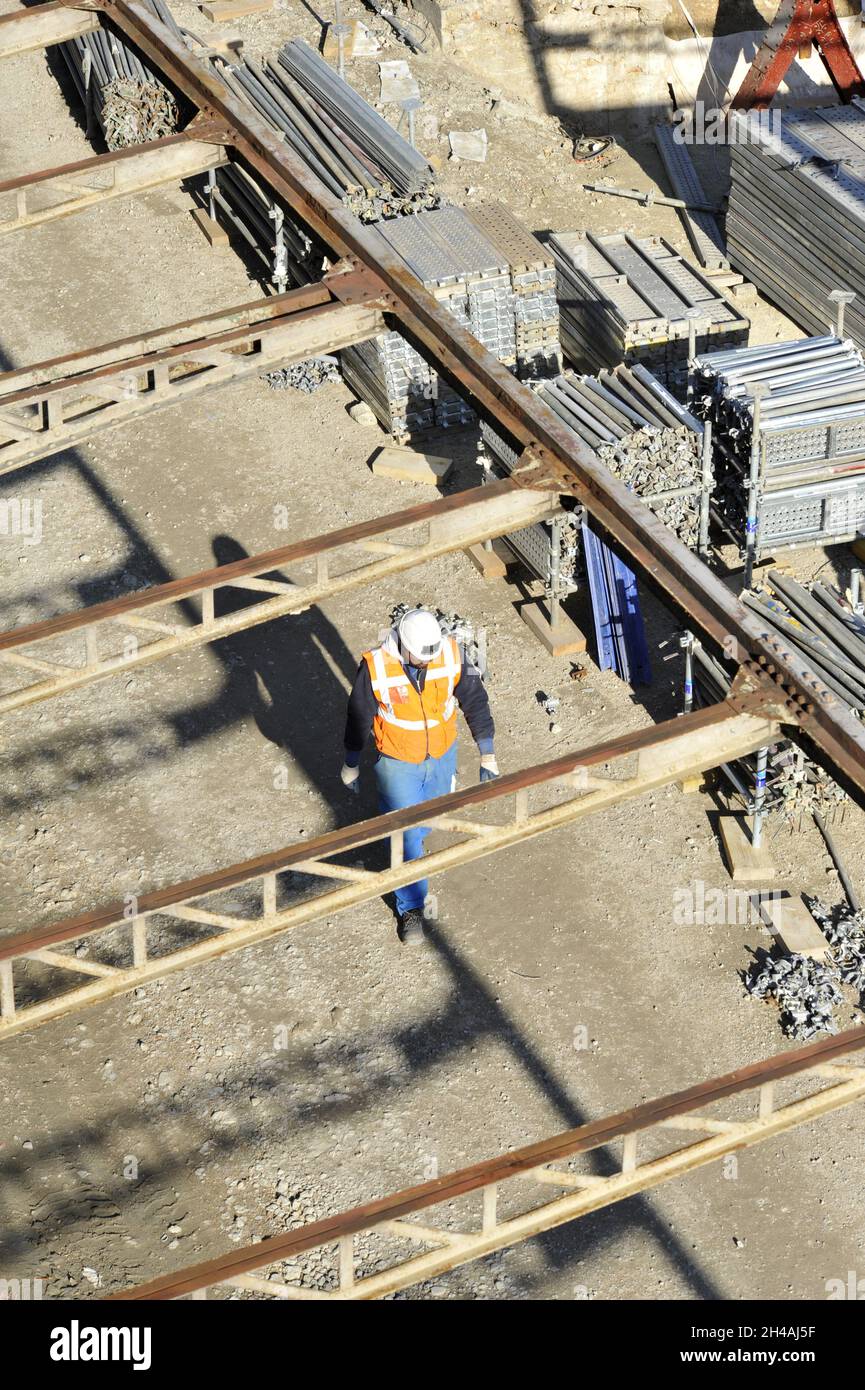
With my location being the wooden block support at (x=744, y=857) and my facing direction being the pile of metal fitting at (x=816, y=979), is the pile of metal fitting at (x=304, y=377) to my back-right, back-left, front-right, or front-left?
back-right

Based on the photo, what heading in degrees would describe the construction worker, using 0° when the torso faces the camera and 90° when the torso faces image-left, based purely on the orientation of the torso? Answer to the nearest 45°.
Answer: approximately 0°
